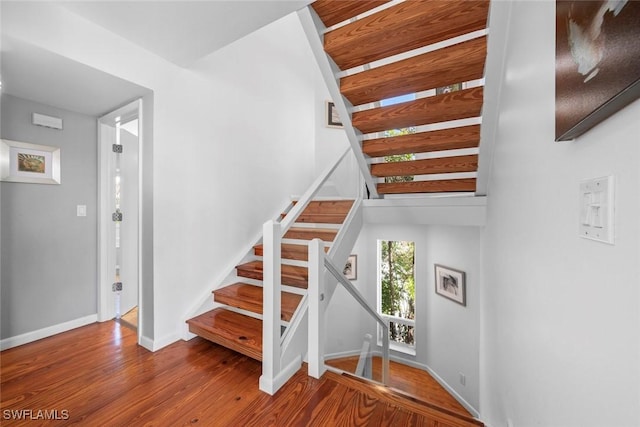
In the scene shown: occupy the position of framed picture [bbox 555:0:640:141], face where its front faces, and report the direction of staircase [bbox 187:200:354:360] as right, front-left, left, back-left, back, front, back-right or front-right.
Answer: front-right

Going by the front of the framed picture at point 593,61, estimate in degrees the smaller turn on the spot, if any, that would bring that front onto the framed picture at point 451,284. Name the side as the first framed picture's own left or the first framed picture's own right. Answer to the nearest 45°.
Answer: approximately 90° to the first framed picture's own right

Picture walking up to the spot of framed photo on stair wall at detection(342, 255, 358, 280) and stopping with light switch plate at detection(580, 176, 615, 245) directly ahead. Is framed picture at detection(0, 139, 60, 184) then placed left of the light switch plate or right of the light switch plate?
right

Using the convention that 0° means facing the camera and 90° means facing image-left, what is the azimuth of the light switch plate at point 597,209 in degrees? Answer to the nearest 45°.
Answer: approximately 45°

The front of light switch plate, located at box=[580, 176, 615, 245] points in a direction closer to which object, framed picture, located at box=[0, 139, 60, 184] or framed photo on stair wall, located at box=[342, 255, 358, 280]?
the framed picture

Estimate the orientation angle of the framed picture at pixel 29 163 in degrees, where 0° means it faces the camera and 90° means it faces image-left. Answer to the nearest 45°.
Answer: approximately 315°

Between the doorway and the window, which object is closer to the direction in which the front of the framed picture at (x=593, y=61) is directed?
the doorway

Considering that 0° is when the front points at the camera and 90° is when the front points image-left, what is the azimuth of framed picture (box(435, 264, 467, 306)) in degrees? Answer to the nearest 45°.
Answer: approximately 45°

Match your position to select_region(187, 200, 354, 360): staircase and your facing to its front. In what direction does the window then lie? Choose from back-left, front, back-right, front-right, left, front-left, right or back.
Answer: back

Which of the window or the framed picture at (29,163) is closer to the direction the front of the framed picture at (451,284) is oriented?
the framed picture
